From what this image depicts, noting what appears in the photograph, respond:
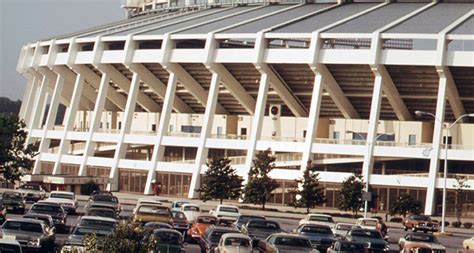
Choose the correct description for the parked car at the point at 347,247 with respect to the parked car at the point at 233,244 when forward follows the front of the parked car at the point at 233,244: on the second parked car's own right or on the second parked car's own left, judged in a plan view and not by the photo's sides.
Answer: on the second parked car's own left

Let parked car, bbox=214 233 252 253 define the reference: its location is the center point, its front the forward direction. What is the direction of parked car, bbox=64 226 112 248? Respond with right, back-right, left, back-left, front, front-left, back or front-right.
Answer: right

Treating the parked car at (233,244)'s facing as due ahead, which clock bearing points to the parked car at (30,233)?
the parked car at (30,233) is roughly at 3 o'clock from the parked car at (233,244).

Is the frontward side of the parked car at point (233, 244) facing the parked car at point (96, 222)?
no

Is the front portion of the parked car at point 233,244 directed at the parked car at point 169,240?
no

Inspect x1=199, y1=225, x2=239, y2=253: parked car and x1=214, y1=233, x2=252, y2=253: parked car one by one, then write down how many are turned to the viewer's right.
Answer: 0

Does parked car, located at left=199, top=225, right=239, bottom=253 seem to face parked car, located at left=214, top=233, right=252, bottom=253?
no

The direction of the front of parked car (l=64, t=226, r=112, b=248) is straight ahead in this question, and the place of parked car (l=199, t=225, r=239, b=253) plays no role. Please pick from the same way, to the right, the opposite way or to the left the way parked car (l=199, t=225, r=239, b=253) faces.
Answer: the same way

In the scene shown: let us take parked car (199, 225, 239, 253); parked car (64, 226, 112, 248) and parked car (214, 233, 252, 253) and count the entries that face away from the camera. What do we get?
0

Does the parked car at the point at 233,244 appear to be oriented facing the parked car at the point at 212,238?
no

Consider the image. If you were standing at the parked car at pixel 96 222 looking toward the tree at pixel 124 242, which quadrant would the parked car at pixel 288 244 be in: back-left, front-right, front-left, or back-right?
front-left
